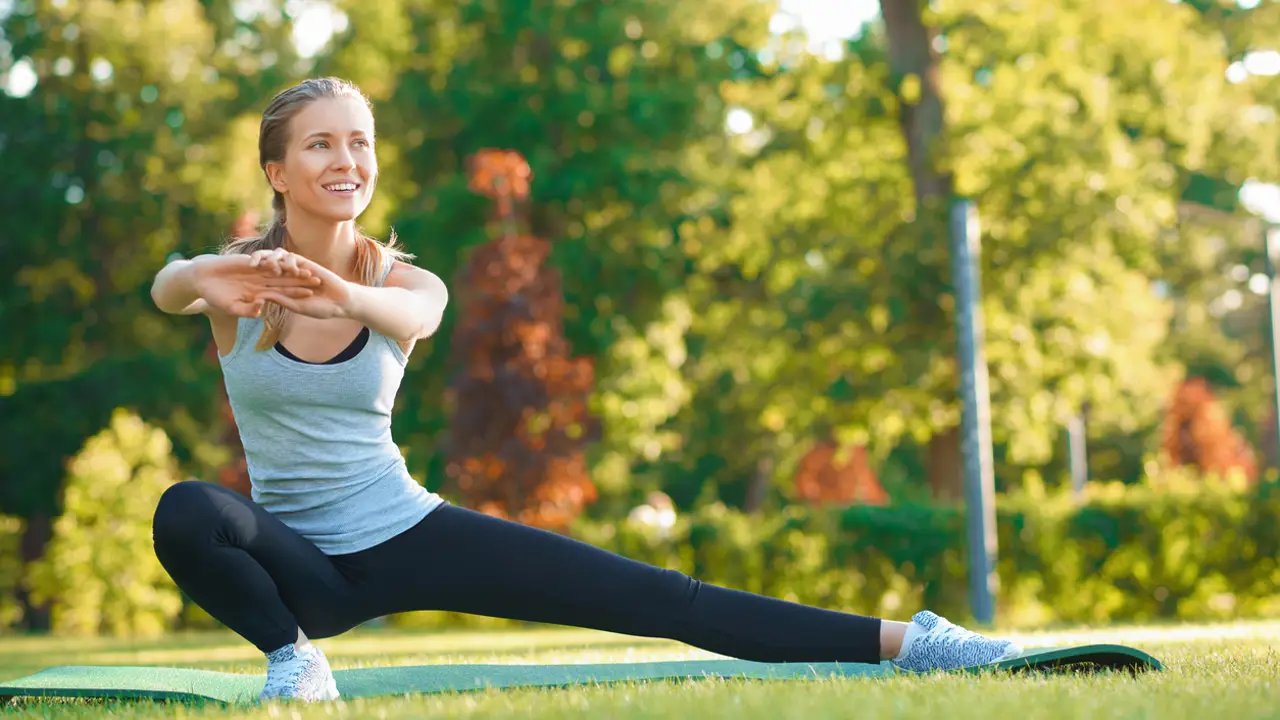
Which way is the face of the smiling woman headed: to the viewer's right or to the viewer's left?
to the viewer's right

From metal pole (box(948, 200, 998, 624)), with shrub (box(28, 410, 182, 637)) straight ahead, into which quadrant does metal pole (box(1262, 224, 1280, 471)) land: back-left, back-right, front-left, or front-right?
back-right

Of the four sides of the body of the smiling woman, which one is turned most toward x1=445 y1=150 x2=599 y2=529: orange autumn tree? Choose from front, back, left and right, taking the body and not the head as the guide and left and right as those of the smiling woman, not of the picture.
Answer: back

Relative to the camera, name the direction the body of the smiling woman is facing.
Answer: toward the camera

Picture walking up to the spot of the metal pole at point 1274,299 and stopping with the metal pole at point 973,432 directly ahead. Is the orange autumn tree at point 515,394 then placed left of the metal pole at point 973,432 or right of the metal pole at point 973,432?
right

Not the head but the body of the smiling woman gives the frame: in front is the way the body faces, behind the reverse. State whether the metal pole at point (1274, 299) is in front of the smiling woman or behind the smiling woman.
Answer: behind

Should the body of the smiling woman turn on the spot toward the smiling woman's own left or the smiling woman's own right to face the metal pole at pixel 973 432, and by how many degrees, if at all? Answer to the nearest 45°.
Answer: approximately 135° to the smiling woman's own left
